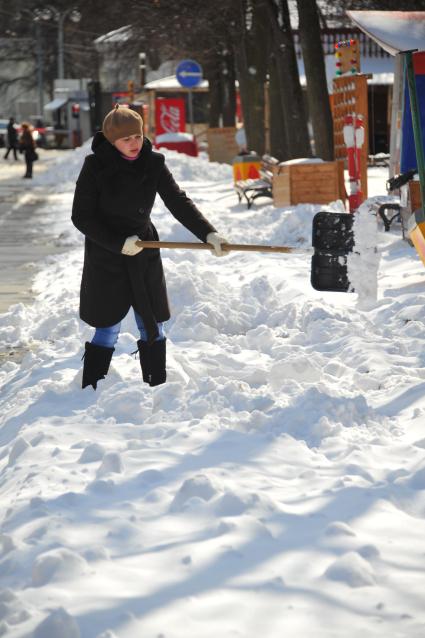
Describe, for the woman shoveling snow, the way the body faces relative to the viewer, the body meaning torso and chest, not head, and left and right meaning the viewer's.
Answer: facing the viewer and to the right of the viewer

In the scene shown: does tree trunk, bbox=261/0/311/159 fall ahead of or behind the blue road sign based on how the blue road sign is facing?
ahead

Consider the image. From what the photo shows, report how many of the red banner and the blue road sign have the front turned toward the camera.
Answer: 2

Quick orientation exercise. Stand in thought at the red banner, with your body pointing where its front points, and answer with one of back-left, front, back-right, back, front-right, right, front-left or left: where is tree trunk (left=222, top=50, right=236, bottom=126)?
left

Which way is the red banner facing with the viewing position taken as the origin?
facing the viewer

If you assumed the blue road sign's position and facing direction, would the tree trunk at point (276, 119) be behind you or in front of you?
in front

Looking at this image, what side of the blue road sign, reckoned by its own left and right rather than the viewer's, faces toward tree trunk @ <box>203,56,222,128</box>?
back

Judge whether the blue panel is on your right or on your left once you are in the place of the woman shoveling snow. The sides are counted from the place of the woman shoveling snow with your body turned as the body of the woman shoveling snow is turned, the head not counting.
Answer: on your left

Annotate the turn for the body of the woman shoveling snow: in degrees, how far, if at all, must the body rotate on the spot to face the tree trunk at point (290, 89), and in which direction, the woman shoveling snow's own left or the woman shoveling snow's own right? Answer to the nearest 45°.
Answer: approximately 135° to the woman shoveling snow's own left

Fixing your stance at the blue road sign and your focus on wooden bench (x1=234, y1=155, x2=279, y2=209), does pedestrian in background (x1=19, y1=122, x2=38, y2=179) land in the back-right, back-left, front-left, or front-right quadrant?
back-right

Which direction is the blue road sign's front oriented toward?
toward the camera
